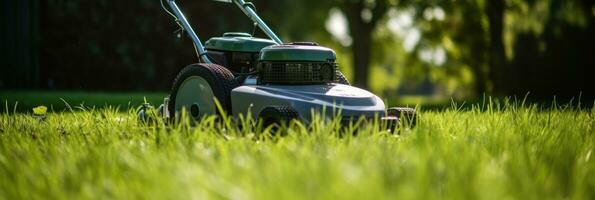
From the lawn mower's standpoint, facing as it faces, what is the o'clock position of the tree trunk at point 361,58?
The tree trunk is roughly at 8 o'clock from the lawn mower.

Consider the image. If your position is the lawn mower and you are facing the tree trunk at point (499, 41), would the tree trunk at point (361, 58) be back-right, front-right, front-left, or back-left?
front-left

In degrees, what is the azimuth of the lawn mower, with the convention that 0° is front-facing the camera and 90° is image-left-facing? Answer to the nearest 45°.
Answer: approximately 315°

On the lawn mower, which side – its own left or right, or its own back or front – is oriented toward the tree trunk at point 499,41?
left

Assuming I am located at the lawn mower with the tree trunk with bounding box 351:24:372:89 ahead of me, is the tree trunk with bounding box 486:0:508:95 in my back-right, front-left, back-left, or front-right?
front-right
